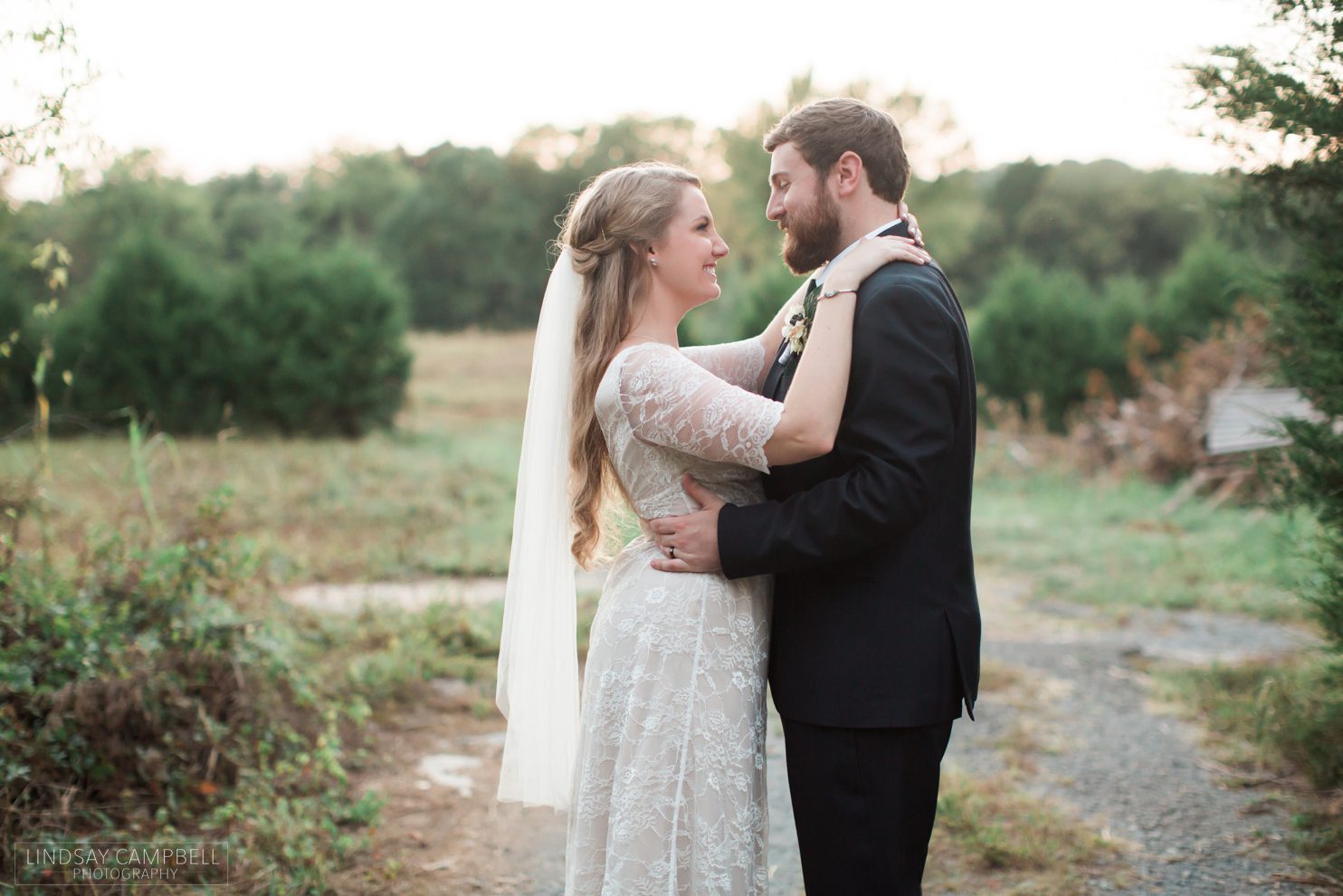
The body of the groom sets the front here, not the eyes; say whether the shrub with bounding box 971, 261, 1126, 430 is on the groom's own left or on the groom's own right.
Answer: on the groom's own right

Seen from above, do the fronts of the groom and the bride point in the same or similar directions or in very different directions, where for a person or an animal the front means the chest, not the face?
very different directions

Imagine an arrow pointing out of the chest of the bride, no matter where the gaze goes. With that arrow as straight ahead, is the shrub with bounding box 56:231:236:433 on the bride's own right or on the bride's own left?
on the bride's own left

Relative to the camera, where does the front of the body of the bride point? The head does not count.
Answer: to the viewer's right

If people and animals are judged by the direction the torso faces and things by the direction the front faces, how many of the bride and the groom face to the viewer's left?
1

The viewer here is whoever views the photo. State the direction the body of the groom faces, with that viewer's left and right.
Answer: facing to the left of the viewer

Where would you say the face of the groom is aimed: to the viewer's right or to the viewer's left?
to the viewer's left

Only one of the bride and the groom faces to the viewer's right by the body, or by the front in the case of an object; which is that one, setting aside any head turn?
the bride
